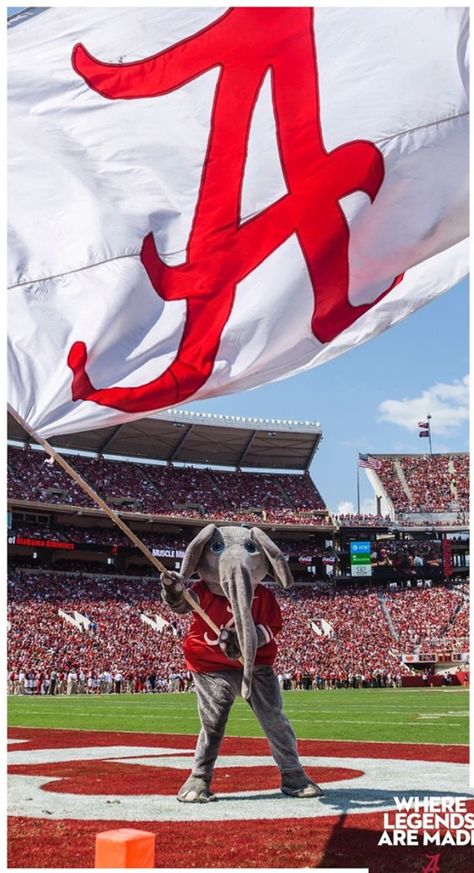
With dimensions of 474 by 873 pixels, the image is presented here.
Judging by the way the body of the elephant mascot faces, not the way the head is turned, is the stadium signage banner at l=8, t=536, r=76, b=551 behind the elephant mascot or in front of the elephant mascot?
behind

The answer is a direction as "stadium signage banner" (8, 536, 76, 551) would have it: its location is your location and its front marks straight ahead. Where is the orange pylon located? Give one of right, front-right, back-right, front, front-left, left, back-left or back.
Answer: front-right

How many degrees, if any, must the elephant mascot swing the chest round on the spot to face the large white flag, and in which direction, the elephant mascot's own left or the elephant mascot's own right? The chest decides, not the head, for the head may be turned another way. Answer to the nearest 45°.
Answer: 0° — they already face it

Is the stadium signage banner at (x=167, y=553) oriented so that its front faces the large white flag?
yes

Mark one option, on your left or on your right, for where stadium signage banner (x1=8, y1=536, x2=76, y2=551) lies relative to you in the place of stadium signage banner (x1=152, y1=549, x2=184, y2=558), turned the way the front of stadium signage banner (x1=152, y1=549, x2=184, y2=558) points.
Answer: on your right

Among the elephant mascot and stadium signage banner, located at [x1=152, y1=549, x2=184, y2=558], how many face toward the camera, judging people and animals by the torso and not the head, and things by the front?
2
